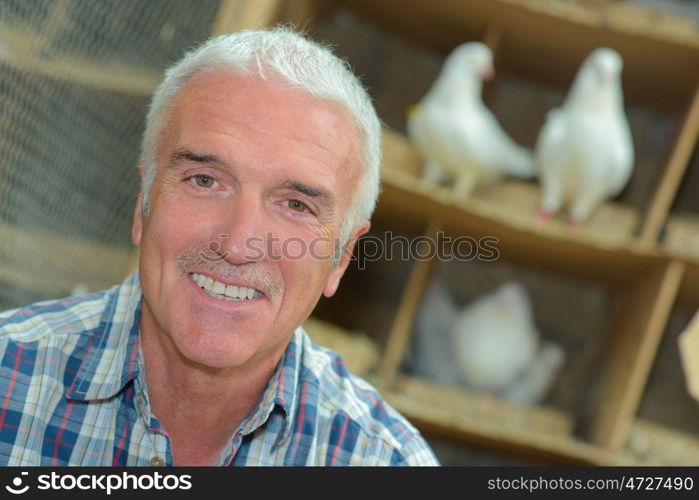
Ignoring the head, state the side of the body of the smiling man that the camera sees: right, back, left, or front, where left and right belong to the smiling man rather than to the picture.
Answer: front

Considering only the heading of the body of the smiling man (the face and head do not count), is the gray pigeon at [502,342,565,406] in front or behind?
behind

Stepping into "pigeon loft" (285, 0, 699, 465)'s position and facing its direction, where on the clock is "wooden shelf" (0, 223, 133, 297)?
The wooden shelf is roughly at 2 o'clock from the pigeon loft.

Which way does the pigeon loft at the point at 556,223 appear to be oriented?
toward the camera

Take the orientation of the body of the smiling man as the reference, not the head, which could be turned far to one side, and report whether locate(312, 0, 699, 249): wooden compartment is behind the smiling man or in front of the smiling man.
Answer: behind

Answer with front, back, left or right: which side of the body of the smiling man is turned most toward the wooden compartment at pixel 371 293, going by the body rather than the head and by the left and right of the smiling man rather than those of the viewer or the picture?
back

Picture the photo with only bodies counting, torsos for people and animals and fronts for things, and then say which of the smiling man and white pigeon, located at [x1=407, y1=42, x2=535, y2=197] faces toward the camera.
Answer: the smiling man

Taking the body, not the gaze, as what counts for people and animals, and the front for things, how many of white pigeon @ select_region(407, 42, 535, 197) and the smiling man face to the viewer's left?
1

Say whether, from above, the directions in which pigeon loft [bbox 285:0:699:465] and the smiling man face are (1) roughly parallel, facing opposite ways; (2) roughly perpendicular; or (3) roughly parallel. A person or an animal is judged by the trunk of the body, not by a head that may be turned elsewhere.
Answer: roughly parallel

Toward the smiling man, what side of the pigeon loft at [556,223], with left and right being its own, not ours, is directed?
front

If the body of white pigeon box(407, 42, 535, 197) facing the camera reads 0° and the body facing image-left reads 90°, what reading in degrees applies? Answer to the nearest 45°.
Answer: approximately 90°

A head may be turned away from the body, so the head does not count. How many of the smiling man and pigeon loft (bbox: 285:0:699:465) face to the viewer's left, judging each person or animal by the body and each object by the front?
0
